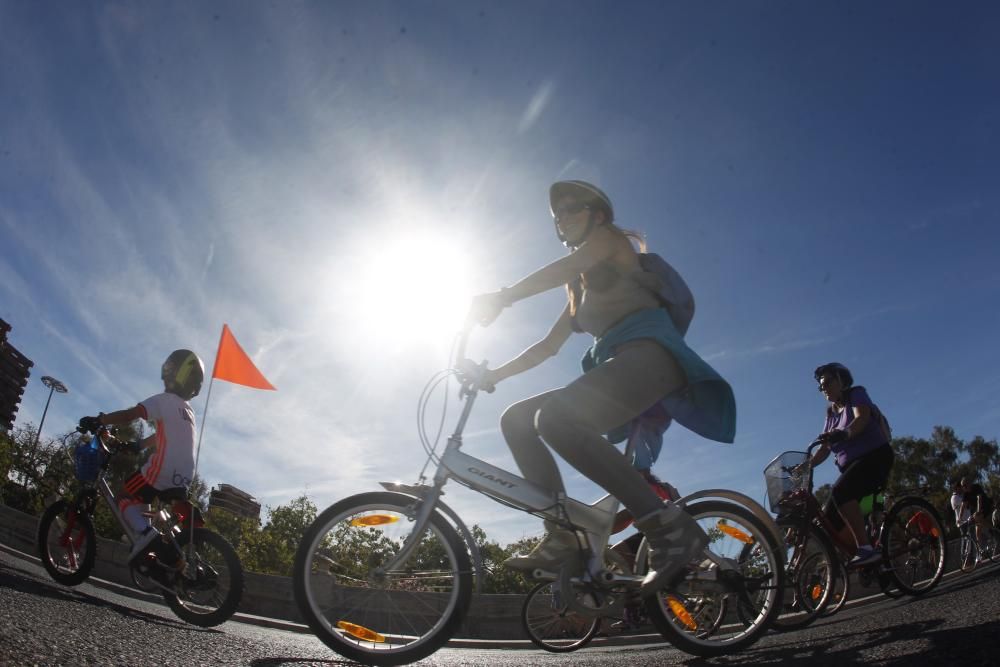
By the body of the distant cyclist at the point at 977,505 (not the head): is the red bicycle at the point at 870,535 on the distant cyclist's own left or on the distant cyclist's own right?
on the distant cyclist's own left

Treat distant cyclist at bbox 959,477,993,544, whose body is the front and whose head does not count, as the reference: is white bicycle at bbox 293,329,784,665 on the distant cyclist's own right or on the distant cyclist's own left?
on the distant cyclist's own left

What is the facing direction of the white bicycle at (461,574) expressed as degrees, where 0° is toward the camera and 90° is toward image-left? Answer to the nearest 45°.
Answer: approximately 90°

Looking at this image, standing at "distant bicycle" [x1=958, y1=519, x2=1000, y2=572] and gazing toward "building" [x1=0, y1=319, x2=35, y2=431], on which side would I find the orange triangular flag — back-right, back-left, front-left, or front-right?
front-left

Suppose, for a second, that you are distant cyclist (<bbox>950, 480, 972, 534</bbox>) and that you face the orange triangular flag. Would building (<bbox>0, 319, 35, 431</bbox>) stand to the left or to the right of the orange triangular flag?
right

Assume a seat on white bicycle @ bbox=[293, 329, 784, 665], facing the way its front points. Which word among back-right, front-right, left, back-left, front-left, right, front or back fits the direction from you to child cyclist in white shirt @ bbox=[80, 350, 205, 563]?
front-right

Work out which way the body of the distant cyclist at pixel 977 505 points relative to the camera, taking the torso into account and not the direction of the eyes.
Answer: to the viewer's left

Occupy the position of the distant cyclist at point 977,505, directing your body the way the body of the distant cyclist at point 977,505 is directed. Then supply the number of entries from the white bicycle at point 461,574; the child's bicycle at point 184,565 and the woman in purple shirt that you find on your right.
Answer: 0

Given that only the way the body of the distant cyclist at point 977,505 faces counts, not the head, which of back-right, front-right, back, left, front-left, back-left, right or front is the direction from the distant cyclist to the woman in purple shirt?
left

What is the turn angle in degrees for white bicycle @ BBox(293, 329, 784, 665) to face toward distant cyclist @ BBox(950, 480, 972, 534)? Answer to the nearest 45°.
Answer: approximately 135° to its right

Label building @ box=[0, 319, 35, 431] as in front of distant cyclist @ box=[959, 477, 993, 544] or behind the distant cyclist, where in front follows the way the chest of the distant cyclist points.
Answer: in front

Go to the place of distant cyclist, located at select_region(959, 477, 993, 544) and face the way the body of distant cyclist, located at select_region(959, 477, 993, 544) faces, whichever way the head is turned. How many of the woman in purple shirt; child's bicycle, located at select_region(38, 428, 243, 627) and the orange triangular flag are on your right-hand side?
0

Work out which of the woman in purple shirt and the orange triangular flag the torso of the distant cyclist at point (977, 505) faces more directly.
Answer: the orange triangular flag

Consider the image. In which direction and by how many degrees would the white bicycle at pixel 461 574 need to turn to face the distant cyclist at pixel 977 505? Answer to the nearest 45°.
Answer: approximately 135° to its right

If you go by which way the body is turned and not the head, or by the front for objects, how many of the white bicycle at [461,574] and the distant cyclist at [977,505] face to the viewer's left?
2
